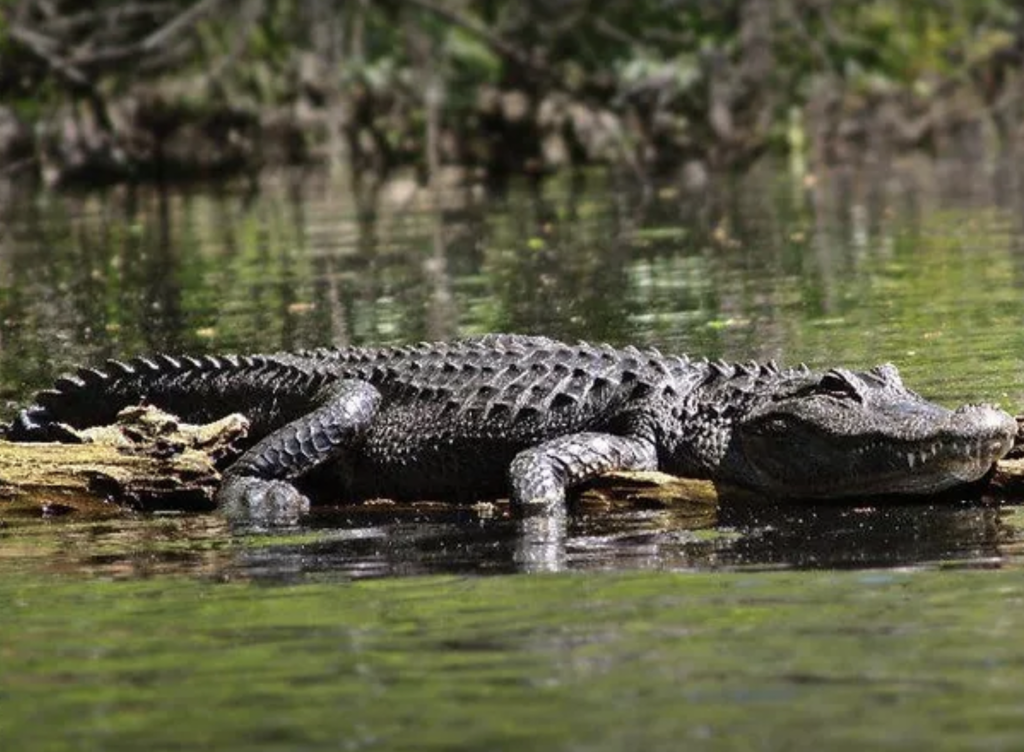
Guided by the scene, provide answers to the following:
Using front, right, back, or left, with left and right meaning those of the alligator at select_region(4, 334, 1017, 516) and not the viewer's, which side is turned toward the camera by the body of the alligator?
right

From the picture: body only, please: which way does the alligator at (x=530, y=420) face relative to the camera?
to the viewer's right
